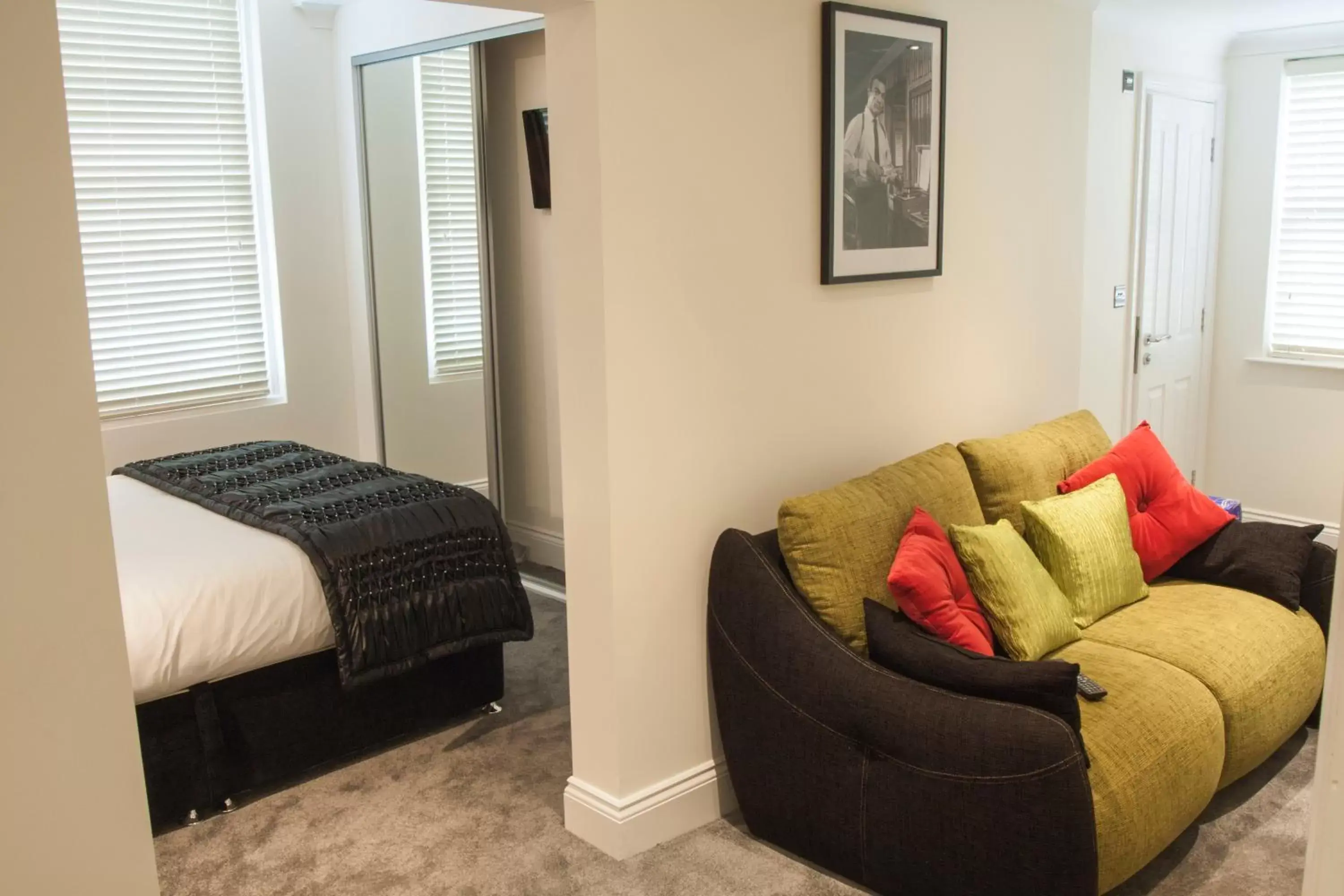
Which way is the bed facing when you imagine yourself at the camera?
facing away from the viewer and to the right of the viewer

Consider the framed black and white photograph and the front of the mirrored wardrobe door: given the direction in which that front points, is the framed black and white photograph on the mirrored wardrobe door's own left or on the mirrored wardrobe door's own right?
on the mirrored wardrobe door's own left

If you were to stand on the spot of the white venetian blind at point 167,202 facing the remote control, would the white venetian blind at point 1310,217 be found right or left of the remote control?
left

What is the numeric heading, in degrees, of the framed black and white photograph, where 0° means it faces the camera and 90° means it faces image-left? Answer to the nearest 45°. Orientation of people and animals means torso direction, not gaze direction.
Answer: approximately 315°

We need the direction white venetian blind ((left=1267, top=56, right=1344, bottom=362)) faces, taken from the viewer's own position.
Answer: facing the viewer and to the left of the viewer

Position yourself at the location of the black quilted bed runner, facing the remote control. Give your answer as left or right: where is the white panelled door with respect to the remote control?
left

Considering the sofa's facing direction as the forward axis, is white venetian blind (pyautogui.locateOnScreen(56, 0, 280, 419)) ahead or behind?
behind

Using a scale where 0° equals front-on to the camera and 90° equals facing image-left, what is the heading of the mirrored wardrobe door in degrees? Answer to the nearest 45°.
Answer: approximately 45°

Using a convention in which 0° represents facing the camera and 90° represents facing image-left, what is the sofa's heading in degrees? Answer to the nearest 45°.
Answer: approximately 315°

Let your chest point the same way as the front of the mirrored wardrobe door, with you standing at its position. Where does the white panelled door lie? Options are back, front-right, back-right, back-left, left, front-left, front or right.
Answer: back-left

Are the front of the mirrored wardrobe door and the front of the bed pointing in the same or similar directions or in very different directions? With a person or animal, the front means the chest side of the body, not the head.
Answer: very different directions
